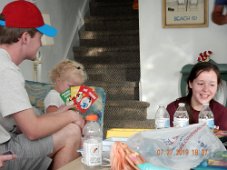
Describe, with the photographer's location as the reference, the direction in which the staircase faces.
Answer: facing the viewer

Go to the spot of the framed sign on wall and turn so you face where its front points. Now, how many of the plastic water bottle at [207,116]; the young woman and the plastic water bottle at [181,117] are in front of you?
3

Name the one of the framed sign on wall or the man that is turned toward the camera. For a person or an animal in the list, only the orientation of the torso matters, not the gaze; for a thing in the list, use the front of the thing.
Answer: the framed sign on wall

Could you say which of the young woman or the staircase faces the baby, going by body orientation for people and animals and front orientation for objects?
the staircase

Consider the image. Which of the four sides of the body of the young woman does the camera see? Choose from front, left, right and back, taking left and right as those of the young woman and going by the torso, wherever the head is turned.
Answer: front

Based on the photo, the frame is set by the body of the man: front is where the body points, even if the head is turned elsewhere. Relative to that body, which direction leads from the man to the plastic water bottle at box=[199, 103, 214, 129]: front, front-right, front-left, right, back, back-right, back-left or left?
front

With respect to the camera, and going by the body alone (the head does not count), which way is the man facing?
to the viewer's right

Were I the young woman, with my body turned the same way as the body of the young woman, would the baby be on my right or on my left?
on my right

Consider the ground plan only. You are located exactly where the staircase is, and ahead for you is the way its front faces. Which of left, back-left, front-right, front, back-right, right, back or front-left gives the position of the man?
front

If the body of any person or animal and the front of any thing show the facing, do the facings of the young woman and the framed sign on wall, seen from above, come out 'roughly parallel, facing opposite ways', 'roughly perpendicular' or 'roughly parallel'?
roughly parallel

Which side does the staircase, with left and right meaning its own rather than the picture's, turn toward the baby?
front

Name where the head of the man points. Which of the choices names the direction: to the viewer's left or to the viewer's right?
to the viewer's right

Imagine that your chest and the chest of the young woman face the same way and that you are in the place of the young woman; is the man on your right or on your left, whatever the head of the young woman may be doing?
on your right

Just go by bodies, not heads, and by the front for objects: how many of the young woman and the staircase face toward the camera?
2

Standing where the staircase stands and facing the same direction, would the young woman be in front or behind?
in front

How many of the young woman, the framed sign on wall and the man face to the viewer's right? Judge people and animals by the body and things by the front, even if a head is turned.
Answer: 1

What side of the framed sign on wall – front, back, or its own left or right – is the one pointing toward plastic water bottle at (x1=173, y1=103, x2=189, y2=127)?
front

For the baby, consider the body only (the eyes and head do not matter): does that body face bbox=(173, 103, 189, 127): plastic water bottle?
yes
